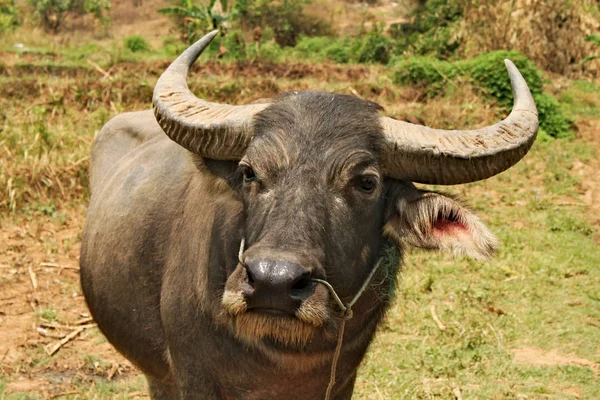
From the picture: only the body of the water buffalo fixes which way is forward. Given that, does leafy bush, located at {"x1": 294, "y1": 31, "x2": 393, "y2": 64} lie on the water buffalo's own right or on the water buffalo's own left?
on the water buffalo's own left

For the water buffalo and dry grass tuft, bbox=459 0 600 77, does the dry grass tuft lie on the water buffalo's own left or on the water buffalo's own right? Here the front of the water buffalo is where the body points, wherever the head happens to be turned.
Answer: on the water buffalo's own left

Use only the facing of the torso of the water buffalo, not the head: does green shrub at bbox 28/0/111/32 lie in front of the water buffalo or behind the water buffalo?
behind

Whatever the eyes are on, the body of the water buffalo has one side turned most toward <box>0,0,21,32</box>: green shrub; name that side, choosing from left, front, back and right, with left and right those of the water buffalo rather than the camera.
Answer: back

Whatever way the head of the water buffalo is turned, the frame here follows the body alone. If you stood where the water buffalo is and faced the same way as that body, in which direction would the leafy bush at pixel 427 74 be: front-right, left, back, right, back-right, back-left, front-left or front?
back-left

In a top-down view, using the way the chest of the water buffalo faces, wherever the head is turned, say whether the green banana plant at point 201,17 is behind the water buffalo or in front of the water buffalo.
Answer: behind

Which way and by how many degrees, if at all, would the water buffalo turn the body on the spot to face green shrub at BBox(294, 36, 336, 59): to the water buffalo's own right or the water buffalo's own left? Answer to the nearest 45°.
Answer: approximately 135° to the water buffalo's own left

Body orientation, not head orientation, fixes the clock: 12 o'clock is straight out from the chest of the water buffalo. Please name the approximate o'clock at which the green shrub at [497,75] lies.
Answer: The green shrub is roughly at 8 o'clock from the water buffalo.

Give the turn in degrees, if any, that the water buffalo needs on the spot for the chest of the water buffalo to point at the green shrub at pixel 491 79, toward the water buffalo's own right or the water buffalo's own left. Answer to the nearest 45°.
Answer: approximately 135° to the water buffalo's own left

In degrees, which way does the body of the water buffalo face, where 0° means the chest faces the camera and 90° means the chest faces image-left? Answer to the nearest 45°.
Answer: approximately 315°
